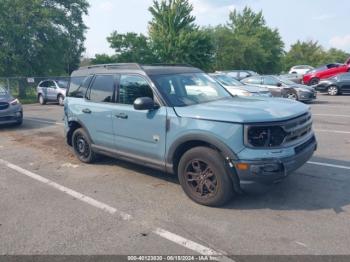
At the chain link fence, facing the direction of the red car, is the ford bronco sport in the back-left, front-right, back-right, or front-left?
front-right

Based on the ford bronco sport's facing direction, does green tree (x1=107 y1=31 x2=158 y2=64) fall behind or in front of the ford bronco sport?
behind

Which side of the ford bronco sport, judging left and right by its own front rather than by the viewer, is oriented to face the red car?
left

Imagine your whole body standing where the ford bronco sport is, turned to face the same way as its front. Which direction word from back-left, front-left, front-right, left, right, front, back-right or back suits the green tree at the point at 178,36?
back-left

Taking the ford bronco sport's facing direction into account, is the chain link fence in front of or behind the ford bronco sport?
behind

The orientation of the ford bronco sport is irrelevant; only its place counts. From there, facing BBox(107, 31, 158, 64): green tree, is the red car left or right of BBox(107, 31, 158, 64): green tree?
right

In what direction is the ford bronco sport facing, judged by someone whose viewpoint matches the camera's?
facing the viewer and to the right of the viewer
